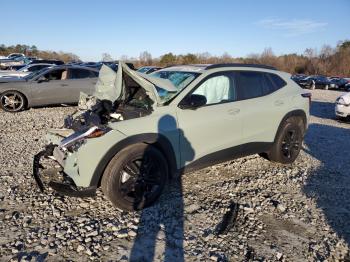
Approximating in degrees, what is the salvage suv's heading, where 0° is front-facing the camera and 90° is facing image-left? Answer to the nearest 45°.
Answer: approximately 45°

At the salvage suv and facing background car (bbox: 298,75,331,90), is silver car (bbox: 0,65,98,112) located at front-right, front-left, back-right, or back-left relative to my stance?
front-left

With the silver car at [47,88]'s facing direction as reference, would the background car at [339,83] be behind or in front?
behind

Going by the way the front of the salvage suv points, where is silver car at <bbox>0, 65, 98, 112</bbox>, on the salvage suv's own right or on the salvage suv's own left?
on the salvage suv's own right

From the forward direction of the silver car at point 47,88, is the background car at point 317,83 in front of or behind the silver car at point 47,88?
behind

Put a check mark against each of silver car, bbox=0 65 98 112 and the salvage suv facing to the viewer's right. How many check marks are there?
0

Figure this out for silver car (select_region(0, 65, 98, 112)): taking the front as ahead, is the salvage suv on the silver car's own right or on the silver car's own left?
on the silver car's own left

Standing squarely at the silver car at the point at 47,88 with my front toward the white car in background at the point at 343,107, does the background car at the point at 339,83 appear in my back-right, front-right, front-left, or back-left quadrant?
front-left

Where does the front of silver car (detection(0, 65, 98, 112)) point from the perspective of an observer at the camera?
facing to the left of the viewer
